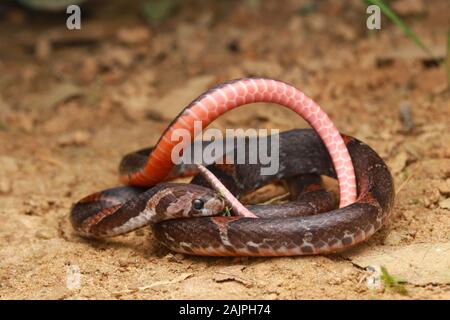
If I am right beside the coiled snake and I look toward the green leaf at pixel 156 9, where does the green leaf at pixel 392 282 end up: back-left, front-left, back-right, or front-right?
back-right
